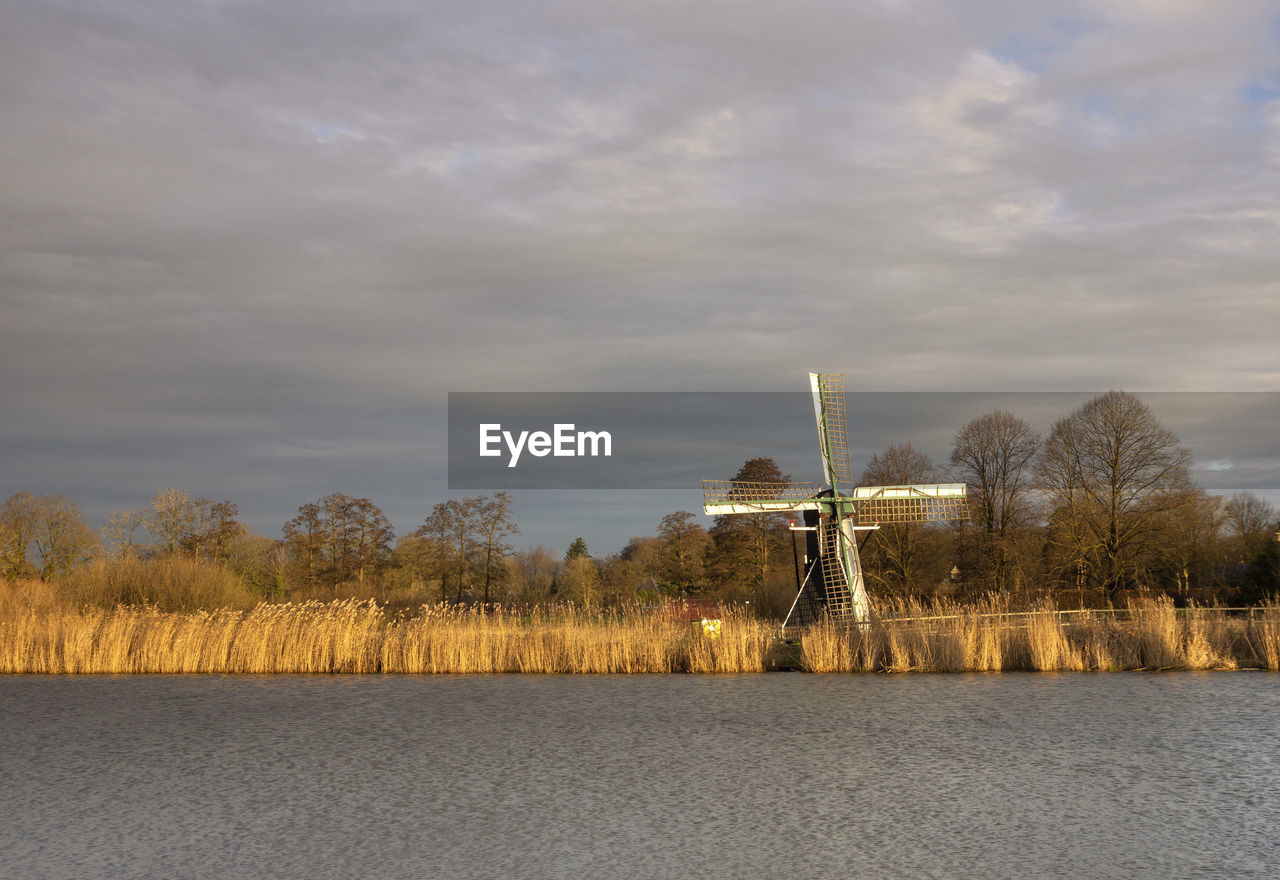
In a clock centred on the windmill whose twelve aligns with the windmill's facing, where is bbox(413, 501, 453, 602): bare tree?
The bare tree is roughly at 4 o'clock from the windmill.

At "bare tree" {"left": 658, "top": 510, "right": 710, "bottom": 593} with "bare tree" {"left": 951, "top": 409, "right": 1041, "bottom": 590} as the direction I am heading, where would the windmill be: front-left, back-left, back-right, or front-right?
front-right

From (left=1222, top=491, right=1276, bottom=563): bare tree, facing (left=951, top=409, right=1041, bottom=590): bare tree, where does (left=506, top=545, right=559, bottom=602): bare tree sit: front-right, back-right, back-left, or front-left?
front-right

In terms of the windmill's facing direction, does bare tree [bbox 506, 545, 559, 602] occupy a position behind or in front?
behind

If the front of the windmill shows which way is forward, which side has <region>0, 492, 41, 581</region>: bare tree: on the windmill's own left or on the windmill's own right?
on the windmill's own right

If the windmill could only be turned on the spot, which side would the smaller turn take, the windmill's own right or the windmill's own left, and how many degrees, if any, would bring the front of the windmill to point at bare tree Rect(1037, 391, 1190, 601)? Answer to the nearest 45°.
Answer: approximately 135° to the windmill's own left

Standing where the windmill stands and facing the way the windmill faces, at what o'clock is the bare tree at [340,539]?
The bare tree is roughly at 4 o'clock from the windmill.

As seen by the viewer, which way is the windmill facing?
toward the camera

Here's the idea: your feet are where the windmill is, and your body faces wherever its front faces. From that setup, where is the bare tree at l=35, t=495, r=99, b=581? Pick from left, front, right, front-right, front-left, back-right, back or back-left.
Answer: right

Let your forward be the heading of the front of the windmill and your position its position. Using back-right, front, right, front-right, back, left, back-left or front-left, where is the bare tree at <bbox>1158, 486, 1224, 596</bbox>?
back-left

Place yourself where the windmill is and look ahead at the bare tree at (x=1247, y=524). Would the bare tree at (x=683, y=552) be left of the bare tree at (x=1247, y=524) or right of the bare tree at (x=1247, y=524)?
left

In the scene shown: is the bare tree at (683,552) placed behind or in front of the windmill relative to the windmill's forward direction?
behind

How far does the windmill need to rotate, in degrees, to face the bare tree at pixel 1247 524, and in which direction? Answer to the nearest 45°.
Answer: approximately 135° to its left
